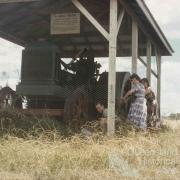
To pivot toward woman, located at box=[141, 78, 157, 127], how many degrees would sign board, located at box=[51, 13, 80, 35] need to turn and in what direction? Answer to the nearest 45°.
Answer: approximately 90° to its left

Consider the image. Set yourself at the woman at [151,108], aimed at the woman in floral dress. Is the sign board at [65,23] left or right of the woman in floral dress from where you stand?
right

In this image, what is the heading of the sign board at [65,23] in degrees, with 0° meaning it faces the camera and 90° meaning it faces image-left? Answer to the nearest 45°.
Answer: approximately 0°
